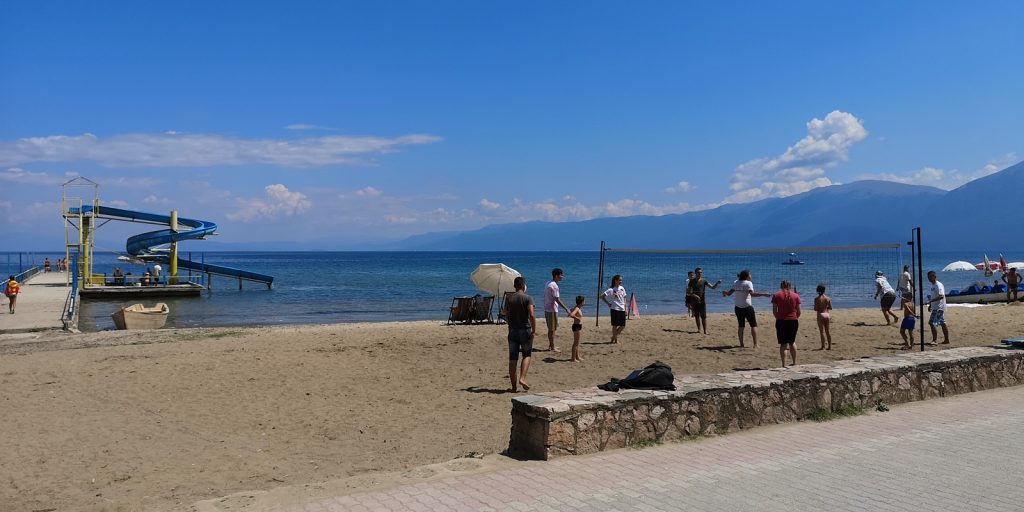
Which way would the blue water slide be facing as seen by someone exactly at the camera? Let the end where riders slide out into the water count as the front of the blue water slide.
facing to the right of the viewer

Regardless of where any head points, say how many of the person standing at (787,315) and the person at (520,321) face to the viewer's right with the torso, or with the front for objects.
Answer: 0

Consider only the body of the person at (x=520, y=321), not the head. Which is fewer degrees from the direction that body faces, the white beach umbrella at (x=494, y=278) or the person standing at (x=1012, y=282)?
the white beach umbrella

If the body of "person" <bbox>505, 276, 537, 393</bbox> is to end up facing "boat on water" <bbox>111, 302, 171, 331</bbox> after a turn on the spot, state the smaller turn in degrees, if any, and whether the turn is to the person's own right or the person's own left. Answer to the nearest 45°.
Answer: approximately 45° to the person's own left

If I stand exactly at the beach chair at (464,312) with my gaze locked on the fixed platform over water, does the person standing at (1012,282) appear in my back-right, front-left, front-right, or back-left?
back-right

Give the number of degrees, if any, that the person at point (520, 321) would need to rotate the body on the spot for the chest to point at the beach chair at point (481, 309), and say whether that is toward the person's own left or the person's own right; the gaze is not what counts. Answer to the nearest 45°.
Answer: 0° — they already face it

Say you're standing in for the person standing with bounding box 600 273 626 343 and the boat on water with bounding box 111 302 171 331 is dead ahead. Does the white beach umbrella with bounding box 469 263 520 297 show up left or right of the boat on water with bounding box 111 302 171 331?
right

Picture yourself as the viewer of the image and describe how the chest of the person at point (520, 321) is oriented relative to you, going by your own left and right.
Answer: facing away from the viewer

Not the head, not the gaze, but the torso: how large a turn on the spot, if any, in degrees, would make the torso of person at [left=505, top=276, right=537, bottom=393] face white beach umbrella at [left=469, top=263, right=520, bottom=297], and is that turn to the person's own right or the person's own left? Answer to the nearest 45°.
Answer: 0° — they already face it

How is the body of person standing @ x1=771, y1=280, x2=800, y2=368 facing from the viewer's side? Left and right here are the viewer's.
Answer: facing away from the viewer

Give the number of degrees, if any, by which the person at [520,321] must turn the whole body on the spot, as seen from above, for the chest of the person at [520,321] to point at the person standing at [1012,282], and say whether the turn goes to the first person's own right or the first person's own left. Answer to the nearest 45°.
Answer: approximately 45° to the first person's own right
